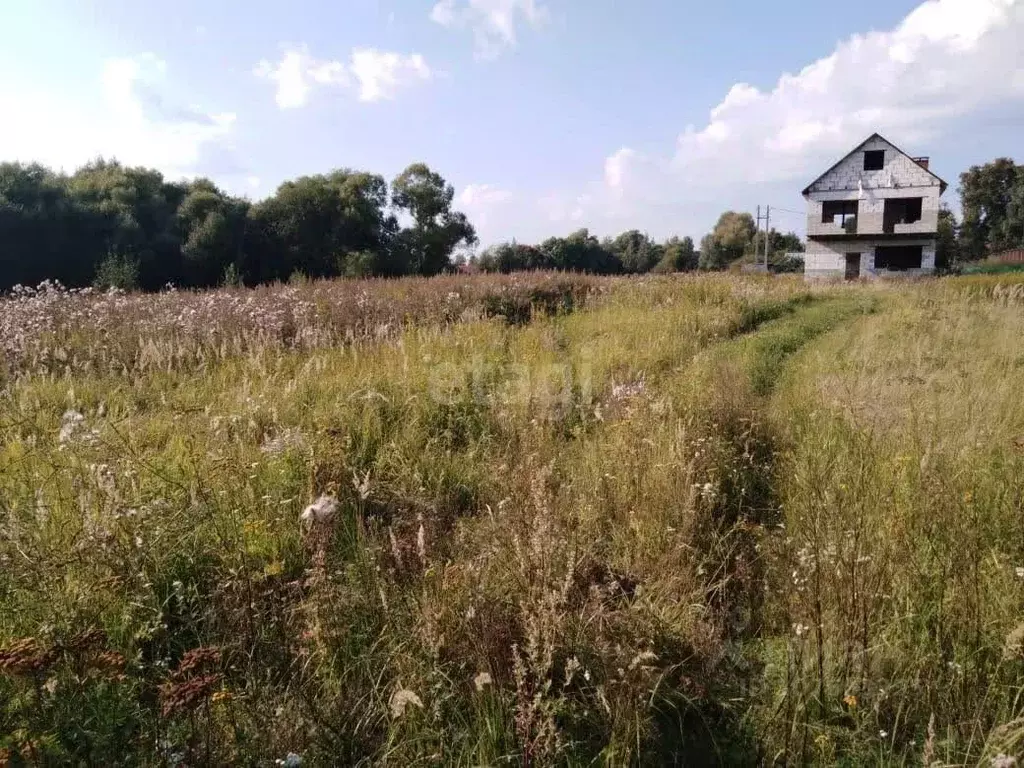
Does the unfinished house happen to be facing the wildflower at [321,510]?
yes

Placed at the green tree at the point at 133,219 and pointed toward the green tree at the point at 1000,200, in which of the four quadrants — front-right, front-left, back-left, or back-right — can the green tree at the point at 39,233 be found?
back-right

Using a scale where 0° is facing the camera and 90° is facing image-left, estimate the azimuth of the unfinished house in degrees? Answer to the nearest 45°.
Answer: approximately 0°

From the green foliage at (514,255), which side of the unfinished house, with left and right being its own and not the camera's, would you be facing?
right

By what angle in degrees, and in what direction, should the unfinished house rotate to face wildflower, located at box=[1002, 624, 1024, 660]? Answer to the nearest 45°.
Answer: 0° — it already faces it

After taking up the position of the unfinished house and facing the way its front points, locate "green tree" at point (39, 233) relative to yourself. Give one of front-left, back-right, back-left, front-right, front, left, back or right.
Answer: front-right

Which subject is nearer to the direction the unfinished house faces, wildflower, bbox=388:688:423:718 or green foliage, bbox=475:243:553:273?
the wildflower

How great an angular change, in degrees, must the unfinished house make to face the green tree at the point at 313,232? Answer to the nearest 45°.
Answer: approximately 45° to its right

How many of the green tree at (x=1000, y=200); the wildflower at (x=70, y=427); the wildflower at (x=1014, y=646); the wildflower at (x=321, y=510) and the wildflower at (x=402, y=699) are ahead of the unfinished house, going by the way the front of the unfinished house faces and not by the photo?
4
